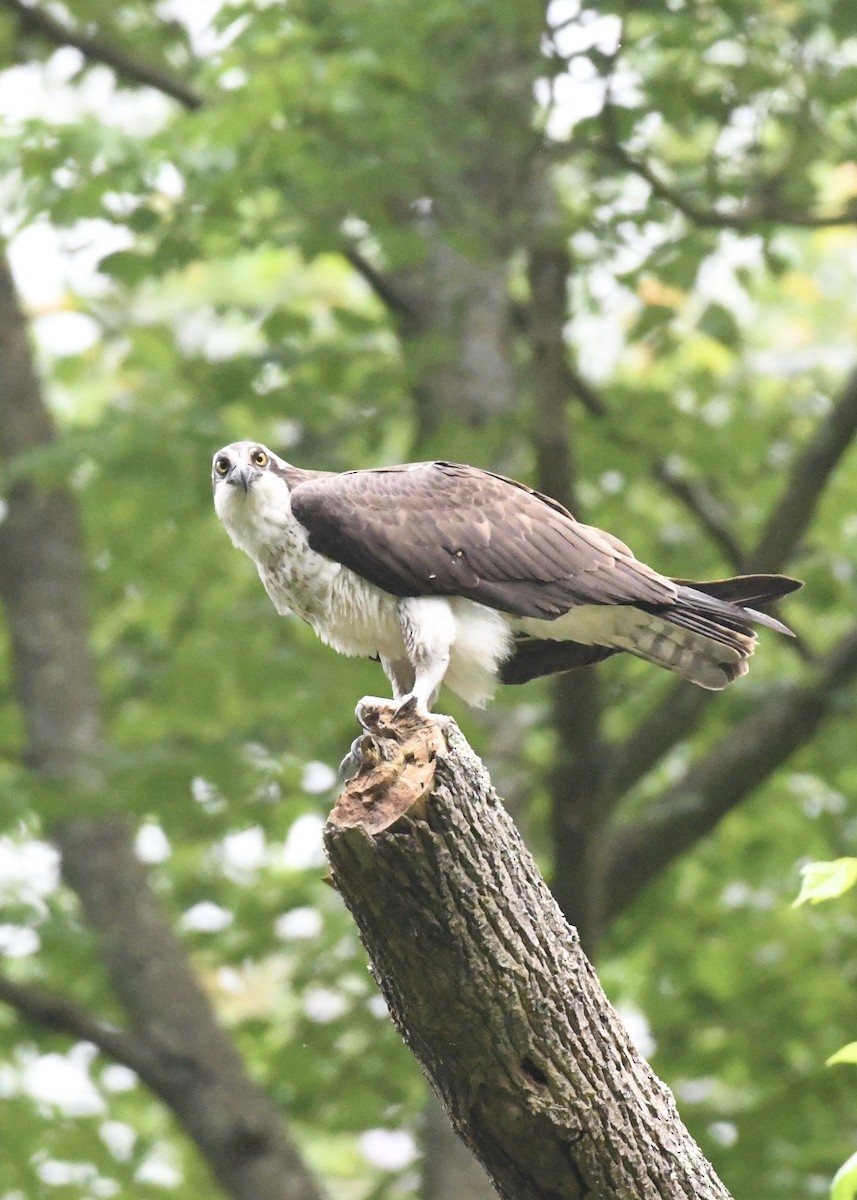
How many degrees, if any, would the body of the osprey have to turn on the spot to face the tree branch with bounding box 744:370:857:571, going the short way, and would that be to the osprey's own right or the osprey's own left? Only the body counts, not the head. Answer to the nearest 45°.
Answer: approximately 135° to the osprey's own right

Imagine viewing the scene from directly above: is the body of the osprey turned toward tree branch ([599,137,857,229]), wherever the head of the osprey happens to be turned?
no

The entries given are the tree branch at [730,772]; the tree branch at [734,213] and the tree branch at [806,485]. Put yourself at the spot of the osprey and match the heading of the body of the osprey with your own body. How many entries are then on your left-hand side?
0

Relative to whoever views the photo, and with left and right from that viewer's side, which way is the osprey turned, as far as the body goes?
facing to the left of the viewer
